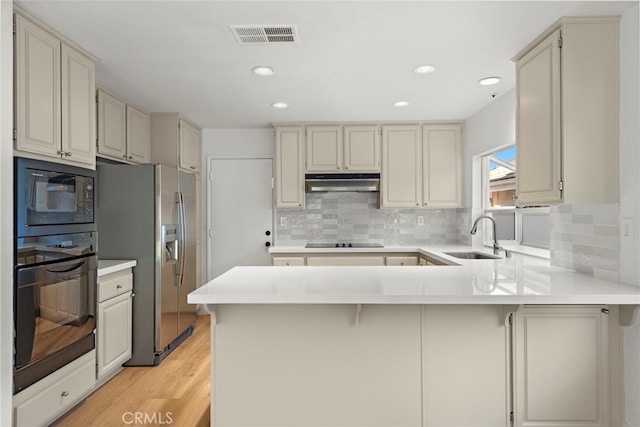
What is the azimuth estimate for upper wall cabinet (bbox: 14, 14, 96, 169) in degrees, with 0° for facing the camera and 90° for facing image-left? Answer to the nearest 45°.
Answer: approximately 315°

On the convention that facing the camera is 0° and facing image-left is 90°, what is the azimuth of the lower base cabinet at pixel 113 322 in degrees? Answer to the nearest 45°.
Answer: approximately 315°

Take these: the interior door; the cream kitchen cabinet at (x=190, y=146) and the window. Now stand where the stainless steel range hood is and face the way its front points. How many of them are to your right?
2

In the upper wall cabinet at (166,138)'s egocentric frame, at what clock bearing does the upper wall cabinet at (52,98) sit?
the upper wall cabinet at (52,98) is roughly at 2 o'clock from the upper wall cabinet at (166,138).

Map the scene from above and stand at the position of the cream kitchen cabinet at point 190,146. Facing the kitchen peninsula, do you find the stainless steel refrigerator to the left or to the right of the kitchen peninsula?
right

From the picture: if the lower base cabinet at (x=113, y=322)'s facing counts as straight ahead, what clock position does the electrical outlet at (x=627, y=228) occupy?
The electrical outlet is roughly at 12 o'clock from the lower base cabinet.

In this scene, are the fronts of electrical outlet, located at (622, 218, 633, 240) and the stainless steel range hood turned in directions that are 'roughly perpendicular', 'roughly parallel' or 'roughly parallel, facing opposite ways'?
roughly perpendicular

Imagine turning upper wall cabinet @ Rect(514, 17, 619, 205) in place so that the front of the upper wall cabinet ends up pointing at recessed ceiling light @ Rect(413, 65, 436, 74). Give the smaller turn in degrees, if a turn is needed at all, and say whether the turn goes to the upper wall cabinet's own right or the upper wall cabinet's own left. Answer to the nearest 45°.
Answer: approximately 45° to the upper wall cabinet's own right

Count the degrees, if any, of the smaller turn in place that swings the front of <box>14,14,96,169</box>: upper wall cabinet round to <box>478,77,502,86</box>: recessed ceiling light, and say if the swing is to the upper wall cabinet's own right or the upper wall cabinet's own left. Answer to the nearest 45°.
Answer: approximately 45° to the upper wall cabinet's own left

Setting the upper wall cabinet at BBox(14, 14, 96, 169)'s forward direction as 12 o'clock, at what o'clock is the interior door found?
The interior door is roughly at 9 o'clock from the upper wall cabinet.

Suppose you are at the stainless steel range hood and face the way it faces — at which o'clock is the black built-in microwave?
The black built-in microwave is roughly at 1 o'clock from the stainless steel range hood.
